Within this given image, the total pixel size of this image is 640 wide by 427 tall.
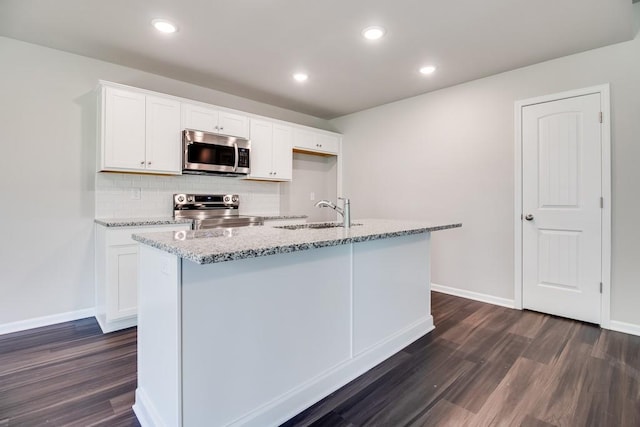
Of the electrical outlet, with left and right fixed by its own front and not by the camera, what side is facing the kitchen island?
front

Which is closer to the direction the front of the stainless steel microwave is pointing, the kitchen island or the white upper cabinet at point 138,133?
the kitchen island

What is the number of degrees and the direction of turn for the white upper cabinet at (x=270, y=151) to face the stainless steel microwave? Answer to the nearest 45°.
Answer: approximately 90° to its right

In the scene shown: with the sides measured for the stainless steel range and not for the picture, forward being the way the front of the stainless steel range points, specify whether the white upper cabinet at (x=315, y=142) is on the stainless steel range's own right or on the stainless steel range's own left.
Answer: on the stainless steel range's own left

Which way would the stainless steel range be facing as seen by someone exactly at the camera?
facing the viewer and to the right of the viewer

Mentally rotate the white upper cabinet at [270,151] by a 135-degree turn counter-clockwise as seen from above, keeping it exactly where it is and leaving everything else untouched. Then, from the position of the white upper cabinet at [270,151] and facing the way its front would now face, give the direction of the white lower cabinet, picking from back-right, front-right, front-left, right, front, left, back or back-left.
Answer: back-left

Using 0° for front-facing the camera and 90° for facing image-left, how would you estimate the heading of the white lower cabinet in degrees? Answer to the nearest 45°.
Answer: approximately 0°

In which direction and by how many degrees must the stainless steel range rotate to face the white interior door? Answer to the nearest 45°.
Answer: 0° — it already faces it

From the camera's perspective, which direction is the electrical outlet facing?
toward the camera

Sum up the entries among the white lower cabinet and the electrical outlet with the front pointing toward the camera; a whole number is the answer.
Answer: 2

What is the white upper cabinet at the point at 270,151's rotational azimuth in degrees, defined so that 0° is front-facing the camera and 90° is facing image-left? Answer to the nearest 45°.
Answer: approximately 315°
